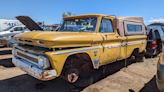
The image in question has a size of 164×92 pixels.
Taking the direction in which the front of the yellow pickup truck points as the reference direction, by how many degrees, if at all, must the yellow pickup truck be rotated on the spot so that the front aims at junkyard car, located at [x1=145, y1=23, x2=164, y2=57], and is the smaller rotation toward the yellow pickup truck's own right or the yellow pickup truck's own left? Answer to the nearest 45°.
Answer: approximately 180°

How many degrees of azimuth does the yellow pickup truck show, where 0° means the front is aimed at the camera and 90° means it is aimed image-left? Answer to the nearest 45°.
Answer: approximately 45°
